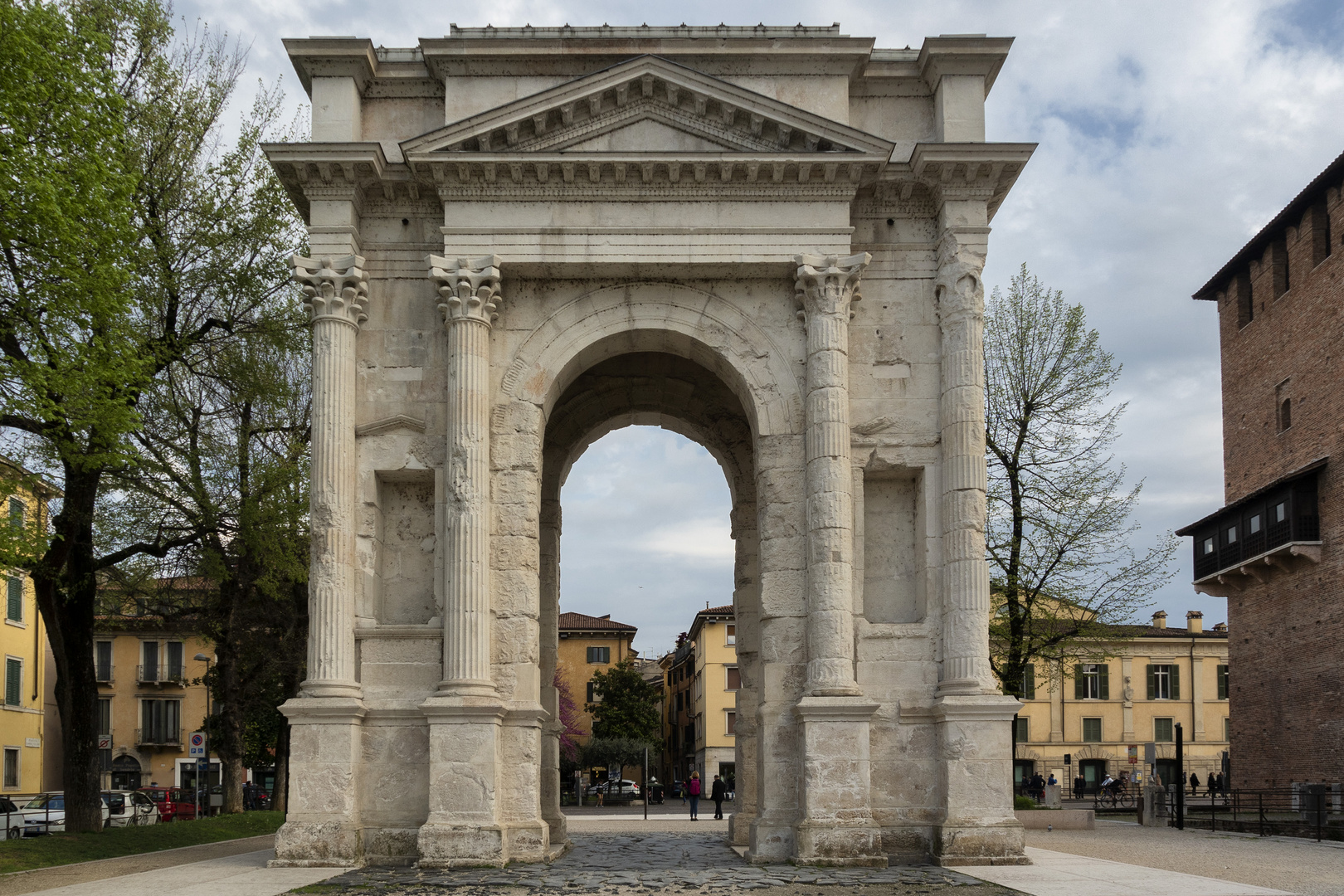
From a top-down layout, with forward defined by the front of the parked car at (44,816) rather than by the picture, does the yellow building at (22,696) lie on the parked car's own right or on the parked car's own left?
on the parked car's own right

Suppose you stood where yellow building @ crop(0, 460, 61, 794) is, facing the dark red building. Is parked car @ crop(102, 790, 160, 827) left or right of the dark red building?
right

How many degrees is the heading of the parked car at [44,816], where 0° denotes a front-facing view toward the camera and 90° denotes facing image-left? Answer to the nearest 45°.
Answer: approximately 45°

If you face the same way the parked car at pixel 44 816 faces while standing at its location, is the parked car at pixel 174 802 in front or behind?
behind
